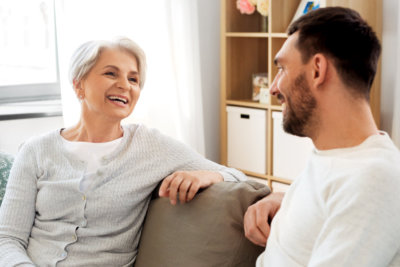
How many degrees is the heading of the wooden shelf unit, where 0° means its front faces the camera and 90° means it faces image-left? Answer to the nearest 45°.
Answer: approximately 45°

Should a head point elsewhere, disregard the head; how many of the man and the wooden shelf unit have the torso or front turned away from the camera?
0

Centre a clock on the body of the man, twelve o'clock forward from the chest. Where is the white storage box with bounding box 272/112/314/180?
The white storage box is roughly at 3 o'clock from the man.

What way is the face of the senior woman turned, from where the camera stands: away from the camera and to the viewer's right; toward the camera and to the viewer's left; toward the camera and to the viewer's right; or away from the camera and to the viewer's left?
toward the camera and to the viewer's right

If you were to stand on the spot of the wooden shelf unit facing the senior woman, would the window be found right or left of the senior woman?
right

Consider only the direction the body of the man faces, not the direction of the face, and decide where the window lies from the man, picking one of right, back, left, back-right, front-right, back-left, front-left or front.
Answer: front-right

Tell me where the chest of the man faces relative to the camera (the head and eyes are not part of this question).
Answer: to the viewer's left

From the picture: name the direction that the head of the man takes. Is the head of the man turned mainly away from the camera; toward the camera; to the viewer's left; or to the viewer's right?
to the viewer's left
